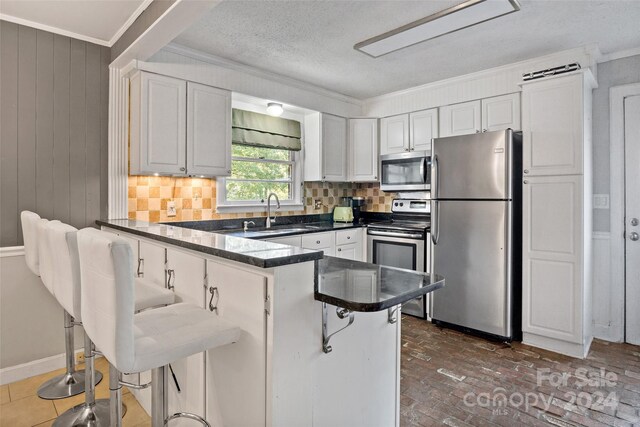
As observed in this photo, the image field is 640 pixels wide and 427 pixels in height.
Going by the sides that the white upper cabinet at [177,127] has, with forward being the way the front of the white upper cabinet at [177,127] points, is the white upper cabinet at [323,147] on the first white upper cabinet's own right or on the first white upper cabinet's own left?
on the first white upper cabinet's own left

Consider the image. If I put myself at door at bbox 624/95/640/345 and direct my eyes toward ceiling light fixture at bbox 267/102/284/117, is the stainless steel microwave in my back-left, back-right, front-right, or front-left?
front-right

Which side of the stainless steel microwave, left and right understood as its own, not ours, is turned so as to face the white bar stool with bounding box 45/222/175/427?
front

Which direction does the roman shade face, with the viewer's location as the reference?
facing the viewer and to the right of the viewer

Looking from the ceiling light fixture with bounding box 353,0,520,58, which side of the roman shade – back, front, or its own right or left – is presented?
front

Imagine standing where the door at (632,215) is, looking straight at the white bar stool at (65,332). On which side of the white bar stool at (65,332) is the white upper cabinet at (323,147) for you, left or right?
right

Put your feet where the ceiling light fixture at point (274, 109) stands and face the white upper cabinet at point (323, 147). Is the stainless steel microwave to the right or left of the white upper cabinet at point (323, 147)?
right

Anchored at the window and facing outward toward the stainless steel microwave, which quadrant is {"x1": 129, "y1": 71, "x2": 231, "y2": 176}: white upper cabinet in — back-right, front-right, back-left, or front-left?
back-right

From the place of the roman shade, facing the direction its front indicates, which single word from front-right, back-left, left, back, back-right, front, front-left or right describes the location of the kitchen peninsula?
front-right

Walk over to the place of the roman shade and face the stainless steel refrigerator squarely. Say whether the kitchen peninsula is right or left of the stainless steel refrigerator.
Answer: right

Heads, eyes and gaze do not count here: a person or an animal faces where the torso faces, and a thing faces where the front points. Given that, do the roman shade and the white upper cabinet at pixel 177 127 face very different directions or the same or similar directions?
same or similar directions

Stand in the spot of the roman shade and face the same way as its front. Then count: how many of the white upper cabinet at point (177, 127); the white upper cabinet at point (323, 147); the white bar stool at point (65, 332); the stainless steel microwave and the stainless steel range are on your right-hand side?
2

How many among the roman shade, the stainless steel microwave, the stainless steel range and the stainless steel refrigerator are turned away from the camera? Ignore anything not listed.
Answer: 0

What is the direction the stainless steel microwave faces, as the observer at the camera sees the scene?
facing the viewer and to the left of the viewer

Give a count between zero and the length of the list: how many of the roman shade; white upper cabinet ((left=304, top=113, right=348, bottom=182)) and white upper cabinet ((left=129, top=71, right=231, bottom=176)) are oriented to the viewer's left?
0

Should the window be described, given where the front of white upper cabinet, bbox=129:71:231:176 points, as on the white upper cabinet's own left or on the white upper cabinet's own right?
on the white upper cabinet's own left
